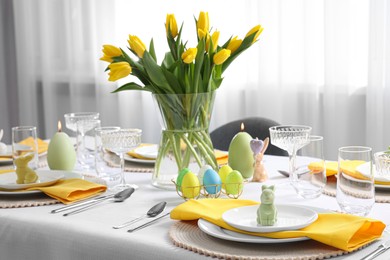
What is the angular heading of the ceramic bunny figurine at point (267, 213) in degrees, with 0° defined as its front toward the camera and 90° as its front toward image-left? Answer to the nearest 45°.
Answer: approximately 0°

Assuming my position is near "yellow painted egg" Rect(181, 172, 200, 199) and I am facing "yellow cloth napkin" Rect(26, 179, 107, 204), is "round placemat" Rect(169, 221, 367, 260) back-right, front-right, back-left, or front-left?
back-left

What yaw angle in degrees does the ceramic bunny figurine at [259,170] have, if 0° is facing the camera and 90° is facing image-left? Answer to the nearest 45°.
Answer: approximately 45°
